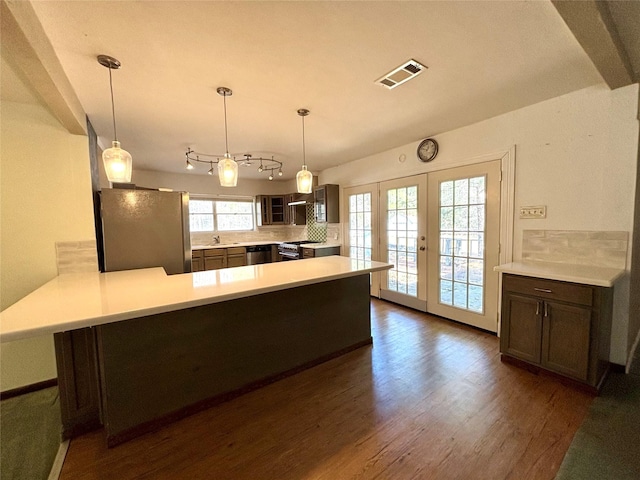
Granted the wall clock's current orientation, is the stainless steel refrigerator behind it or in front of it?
in front

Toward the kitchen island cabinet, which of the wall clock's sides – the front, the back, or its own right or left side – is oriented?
front

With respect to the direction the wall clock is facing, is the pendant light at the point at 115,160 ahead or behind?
ahead

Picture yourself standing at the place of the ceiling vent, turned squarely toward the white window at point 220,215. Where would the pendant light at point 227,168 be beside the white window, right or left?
left

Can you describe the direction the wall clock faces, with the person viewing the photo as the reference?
facing the viewer and to the left of the viewer

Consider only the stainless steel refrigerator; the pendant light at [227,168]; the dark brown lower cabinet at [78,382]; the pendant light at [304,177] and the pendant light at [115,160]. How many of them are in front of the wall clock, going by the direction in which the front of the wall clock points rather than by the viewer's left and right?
5

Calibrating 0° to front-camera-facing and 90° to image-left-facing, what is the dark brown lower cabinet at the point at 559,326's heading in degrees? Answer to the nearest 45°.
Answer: approximately 45°

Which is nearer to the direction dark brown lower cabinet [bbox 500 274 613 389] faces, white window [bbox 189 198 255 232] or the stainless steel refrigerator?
the stainless steel refrigerator

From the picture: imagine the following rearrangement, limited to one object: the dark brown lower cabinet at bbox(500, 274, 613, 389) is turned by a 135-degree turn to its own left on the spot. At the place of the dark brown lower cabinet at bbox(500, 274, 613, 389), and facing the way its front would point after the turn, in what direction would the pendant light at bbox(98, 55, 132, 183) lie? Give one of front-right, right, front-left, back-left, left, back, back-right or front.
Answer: back-right
